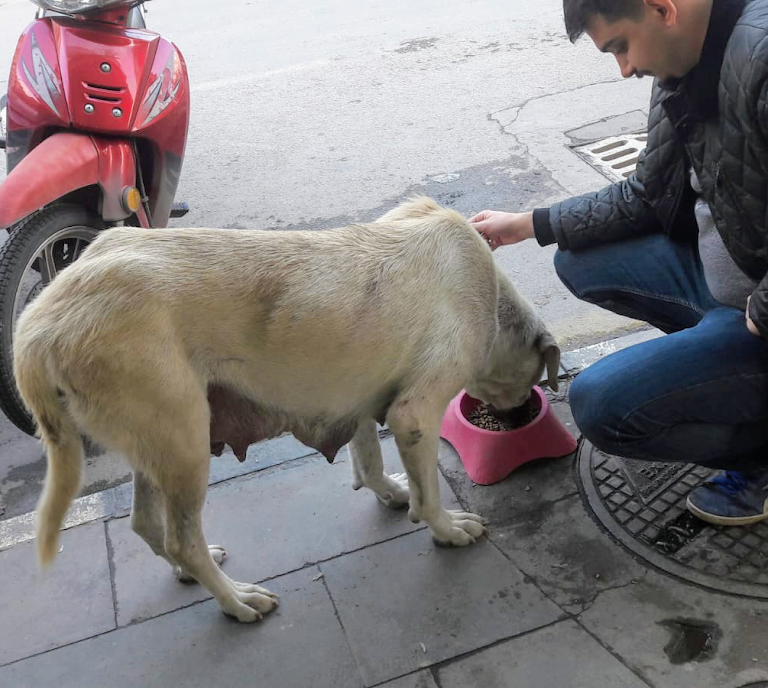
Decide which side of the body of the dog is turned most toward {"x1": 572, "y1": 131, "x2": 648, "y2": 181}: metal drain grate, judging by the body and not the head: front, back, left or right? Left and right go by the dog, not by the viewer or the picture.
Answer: front

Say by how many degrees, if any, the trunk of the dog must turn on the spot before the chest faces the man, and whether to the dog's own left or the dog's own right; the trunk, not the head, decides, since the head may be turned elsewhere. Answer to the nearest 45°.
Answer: approximately 45° to the dog's own right

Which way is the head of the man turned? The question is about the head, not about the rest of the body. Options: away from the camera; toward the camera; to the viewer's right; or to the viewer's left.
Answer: to the viewer's left

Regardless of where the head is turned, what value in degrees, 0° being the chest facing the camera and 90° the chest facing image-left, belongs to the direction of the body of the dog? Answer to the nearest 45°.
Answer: approximately 225°

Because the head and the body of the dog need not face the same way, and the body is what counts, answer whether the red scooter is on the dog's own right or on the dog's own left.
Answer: on the dog's own left
